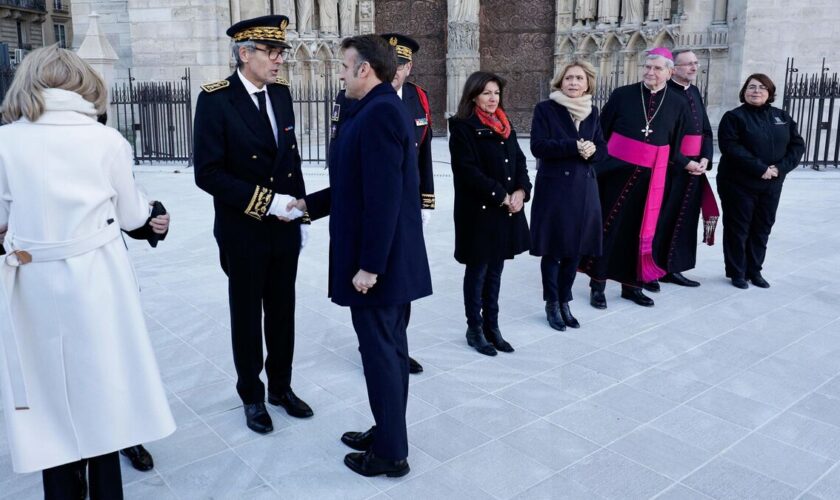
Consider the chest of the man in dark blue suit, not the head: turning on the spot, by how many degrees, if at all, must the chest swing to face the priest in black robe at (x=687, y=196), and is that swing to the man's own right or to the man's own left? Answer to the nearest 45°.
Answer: approximately 135° to the man's own right

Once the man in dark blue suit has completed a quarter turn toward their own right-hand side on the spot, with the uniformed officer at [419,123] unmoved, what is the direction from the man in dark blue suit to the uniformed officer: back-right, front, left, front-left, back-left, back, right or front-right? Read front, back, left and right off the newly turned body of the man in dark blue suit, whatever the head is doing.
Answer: front

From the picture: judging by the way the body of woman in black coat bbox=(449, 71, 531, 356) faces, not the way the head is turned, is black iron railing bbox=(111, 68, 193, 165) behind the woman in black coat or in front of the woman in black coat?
behind

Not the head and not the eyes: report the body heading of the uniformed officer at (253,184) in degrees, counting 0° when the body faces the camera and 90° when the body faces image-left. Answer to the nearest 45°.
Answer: approximately 315°

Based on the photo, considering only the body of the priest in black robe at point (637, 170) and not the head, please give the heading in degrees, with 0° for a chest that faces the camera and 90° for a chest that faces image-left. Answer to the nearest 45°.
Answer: approximately 0°

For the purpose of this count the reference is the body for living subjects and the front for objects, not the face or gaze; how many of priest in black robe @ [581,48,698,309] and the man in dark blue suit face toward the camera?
1

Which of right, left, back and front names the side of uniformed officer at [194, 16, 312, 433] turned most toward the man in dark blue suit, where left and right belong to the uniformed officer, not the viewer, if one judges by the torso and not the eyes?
front

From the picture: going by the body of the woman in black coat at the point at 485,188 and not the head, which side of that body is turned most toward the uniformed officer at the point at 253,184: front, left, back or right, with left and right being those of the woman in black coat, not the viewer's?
right

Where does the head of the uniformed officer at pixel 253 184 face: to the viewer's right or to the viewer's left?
to the viewer's right

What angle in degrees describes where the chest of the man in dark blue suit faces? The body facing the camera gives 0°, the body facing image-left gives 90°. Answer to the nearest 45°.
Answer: approximately 90°

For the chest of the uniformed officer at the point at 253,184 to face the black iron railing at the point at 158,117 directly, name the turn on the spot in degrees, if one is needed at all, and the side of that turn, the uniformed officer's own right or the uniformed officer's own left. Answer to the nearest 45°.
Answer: approximately 135° to the uniformed officer's own left

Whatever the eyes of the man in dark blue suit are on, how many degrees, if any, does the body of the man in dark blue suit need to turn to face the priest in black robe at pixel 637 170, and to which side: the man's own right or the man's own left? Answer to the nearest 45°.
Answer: approximately 135° to the man's own right
